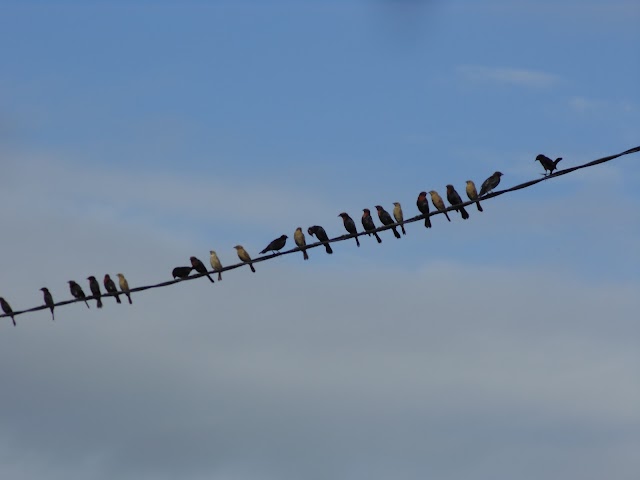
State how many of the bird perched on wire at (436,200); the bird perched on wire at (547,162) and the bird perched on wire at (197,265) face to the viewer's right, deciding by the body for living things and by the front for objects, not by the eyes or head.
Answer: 0

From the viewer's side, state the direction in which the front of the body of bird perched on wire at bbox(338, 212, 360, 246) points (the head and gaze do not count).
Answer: to the viewer's left

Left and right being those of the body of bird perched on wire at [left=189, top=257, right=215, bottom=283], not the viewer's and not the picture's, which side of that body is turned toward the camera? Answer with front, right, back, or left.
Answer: left

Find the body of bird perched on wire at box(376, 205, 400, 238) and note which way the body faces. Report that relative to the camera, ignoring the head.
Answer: to the viewer's left

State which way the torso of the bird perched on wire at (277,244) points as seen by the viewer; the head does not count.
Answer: to the viewer's right

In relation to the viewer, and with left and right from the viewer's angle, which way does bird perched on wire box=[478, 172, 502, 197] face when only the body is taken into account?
facing to the right of the viewer

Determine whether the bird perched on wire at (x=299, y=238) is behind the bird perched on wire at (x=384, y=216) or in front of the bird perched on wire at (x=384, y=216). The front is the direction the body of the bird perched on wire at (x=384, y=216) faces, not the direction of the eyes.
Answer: in front

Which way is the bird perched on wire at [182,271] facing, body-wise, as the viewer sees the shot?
to the viewer's right

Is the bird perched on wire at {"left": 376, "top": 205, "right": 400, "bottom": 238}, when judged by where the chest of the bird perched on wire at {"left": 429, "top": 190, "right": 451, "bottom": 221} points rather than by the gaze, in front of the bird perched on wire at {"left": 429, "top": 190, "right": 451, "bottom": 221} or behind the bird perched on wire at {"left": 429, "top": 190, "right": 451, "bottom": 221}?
in front

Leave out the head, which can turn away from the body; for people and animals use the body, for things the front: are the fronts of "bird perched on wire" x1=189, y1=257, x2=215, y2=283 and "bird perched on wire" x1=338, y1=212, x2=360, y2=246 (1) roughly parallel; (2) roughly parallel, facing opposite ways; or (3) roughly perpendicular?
roughly parallel

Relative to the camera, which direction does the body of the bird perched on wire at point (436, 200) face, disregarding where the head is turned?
to the viewer's left
